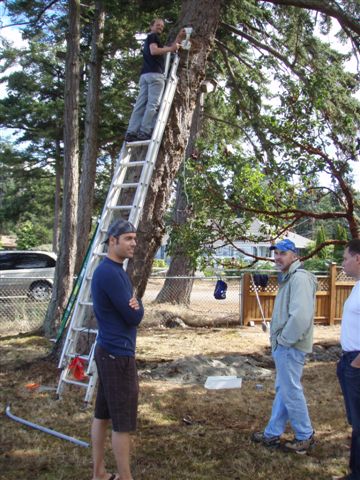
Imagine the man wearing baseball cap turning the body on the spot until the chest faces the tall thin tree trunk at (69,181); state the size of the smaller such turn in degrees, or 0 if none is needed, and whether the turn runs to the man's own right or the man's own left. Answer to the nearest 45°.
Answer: approximately 45° to the man's own right

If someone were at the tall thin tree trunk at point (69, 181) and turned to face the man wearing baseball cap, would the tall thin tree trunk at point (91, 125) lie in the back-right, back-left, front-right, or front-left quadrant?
back-left

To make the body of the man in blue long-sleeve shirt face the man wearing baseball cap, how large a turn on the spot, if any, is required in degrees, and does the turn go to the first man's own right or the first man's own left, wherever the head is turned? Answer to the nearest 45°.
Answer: approximately 45° to the first man's own left

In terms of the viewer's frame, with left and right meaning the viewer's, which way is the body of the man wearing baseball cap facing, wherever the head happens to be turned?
facing to the left of the viewer

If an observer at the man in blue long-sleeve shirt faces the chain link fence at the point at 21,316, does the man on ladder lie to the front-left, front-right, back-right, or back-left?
front-right

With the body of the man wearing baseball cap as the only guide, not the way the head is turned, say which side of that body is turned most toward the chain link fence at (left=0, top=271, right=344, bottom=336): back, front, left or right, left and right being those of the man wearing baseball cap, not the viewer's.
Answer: right
